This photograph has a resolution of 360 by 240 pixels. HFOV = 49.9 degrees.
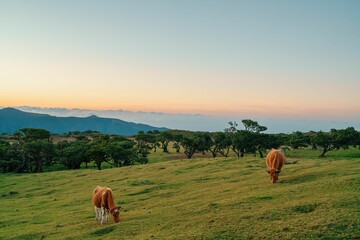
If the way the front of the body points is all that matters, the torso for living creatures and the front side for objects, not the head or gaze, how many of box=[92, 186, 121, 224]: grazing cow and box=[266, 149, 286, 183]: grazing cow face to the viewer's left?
0

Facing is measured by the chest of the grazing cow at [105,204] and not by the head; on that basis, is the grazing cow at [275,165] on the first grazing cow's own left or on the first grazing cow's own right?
on the first grazing cow's own left

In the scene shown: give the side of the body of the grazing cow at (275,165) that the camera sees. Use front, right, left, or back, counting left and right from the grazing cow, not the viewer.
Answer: front

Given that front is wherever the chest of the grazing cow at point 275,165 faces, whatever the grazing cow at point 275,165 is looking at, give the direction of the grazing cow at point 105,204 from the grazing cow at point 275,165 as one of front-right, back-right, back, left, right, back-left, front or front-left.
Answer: front-right

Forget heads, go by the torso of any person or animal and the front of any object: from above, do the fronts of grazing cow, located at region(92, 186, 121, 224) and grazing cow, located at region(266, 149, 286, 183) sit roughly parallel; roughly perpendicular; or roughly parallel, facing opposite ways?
roughly perpendicular

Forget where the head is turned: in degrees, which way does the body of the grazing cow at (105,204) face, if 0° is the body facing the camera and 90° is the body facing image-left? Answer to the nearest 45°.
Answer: approximately 315°
